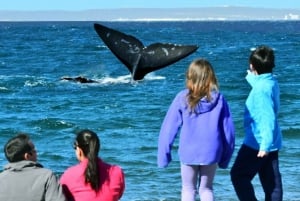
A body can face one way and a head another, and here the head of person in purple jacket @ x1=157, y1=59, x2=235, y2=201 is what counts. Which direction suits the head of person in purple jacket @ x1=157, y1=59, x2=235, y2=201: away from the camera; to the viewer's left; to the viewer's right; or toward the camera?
away from the camera

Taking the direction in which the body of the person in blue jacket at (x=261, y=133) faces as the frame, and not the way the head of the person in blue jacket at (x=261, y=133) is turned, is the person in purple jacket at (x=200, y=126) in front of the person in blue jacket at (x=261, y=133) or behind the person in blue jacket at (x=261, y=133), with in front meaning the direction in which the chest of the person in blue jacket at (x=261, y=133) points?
in front

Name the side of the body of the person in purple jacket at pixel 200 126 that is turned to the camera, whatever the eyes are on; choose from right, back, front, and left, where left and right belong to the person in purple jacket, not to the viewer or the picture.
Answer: back

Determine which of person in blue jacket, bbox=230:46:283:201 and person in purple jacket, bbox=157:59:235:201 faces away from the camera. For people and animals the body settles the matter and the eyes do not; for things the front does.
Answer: person in purple jacket, bbox=157:59:235:201

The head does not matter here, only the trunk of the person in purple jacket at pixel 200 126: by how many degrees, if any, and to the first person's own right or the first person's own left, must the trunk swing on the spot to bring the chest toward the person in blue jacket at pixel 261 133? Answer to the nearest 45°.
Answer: approximately 45° to the first person's own right

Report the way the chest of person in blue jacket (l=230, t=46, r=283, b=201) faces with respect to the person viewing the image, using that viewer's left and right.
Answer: facing to the left of the viewer
